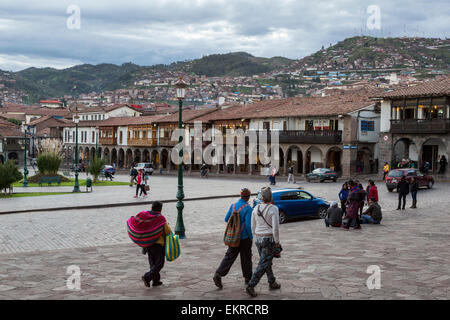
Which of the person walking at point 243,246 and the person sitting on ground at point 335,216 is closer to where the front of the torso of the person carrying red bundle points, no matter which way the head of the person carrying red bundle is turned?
the person sitting on ground

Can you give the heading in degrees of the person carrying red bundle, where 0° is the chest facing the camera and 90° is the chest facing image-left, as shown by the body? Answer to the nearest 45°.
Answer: approximately 225°

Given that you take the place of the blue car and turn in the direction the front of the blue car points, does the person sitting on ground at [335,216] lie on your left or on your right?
on your right

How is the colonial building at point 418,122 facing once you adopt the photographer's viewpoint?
facing the viewer and to the left of the viewer

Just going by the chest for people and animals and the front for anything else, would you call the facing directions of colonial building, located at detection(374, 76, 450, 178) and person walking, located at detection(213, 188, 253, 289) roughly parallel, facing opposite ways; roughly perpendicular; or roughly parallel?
roughly parallel, facing opposite ways

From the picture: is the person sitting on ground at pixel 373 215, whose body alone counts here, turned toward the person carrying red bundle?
no

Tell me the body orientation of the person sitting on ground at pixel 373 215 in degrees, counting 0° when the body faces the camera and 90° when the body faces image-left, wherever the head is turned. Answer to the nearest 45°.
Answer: approximately 90°

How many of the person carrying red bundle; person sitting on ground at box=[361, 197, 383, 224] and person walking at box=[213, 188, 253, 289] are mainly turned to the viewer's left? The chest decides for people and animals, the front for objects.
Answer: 1

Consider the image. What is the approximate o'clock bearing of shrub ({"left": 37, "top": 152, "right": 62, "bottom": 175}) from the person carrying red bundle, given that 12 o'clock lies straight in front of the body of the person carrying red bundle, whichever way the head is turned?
The shrub is roughly at 10 o'clock from the person carrying red bundle.

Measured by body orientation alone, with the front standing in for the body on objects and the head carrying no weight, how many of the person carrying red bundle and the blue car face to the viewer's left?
0

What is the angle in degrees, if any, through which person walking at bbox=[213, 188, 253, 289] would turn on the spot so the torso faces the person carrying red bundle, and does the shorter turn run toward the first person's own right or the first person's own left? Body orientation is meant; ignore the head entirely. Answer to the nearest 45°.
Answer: approximately 135° to the first person's own left

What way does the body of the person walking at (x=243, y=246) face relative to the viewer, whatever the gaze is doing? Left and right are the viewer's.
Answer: facing away from the viewer and to the right of the viewer
